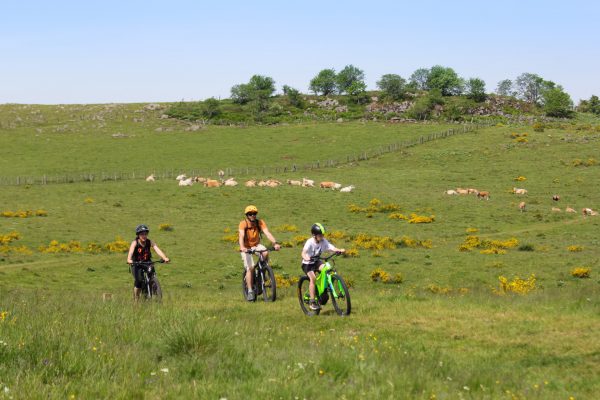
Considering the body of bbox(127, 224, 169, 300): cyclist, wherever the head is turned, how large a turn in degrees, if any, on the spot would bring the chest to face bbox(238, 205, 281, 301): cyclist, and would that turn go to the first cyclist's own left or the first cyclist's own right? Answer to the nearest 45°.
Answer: approximately 45° to the first cyclist's own left

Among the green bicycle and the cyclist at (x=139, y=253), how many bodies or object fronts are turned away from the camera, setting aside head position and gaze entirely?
0

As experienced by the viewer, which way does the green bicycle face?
facing the viewer and to the right of the viewer

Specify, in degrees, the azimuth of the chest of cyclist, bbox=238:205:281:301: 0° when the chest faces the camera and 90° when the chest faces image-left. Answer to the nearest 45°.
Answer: approximately 315°

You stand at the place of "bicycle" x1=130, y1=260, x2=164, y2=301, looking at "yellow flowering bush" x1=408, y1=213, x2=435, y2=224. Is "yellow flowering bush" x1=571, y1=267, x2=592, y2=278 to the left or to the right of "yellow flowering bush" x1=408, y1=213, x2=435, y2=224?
right

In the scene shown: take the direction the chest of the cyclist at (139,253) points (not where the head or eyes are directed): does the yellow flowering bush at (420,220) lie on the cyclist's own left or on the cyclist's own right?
on the cyclist's own left

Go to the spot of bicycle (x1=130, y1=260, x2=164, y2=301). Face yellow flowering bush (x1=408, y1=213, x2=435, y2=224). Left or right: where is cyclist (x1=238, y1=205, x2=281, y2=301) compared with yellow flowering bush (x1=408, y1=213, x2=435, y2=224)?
right

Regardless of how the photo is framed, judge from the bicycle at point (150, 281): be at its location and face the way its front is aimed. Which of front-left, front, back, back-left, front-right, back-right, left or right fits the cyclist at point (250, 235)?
front-left

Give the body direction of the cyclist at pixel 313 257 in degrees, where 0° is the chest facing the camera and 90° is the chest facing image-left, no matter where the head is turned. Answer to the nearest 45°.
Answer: approximately 315°

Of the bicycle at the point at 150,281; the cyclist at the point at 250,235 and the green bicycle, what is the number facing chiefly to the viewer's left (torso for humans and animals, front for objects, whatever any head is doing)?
0

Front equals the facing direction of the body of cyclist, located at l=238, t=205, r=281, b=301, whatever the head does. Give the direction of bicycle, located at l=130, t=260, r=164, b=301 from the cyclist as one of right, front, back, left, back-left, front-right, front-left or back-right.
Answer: back-right

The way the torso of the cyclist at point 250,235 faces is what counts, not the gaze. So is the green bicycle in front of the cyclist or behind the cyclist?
in front

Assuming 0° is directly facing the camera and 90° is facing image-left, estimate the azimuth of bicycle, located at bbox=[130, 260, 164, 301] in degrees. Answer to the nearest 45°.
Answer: approximately 315°

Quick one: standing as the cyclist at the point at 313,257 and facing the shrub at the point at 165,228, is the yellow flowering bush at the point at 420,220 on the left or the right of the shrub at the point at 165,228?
right

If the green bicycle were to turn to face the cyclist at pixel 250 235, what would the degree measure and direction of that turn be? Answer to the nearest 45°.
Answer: approximately 180°

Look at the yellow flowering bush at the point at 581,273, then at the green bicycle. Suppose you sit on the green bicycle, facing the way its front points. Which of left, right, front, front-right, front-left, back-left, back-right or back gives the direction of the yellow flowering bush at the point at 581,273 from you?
left

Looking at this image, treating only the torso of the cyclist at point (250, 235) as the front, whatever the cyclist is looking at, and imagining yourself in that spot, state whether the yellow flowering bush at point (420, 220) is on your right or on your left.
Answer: on your left

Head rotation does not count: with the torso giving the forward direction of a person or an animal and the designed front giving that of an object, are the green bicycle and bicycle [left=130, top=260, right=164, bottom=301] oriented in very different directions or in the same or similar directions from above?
same or similar directions
